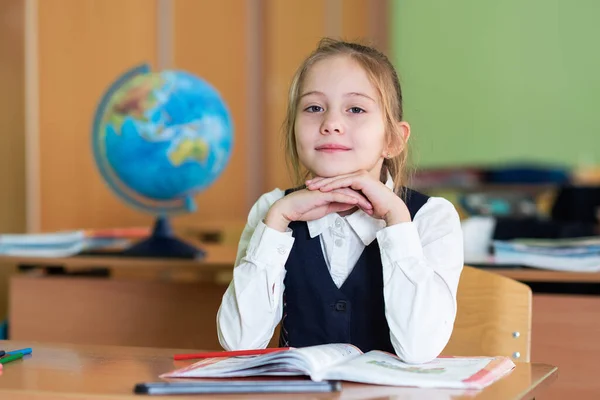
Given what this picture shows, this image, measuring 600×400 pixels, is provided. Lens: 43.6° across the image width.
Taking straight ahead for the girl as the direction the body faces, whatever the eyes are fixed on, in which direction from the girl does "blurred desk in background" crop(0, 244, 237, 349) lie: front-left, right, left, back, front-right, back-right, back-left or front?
back-right

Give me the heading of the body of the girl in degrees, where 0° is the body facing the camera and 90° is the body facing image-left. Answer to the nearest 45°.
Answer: approximately 0°

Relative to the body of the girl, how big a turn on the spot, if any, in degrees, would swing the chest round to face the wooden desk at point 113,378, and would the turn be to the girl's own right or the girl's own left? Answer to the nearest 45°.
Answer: approximately 45° to the girl's own right

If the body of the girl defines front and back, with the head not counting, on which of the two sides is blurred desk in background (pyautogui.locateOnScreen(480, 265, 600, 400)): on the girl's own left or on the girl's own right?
on the girl's own left

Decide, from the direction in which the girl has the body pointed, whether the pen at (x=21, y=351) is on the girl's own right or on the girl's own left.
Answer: on the girl's own right

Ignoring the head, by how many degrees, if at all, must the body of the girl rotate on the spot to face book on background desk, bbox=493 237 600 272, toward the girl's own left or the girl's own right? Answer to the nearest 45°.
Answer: approximately 135° to the girl's own left

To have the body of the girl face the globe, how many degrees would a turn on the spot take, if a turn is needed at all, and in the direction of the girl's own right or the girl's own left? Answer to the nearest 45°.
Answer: approximately 135° to the girl's own right
